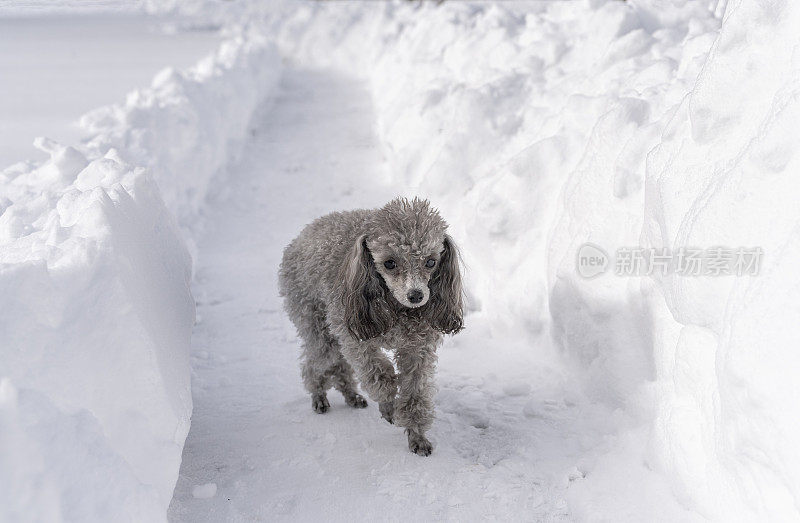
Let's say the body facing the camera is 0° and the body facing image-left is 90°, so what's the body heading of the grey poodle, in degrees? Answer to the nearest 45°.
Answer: approximately 315°

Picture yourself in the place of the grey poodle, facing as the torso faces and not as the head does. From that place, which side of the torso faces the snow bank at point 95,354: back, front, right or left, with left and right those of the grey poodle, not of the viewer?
right
